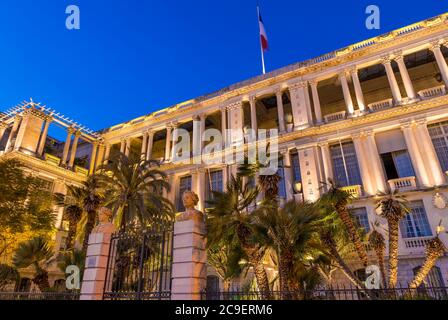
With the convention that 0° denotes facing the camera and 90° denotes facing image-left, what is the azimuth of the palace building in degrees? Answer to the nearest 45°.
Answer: approximately 45°

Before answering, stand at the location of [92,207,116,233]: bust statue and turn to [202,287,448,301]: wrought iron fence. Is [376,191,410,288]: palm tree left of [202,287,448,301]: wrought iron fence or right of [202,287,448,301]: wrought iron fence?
left

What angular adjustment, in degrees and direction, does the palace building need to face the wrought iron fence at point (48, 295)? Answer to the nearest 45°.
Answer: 0° — it already faces it

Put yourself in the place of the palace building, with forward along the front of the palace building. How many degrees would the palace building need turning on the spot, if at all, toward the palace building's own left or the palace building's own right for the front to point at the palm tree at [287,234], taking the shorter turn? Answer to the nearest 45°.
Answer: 0° — it already faces it

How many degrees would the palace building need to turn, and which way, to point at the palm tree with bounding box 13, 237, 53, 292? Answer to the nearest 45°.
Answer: approximately 45° to its right

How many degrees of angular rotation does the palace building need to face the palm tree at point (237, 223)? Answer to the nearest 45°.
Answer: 0° — it already faces it

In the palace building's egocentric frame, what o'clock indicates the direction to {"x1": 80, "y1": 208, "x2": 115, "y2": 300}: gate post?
The gate post is roughly at 12 o'clock from the palace building.
